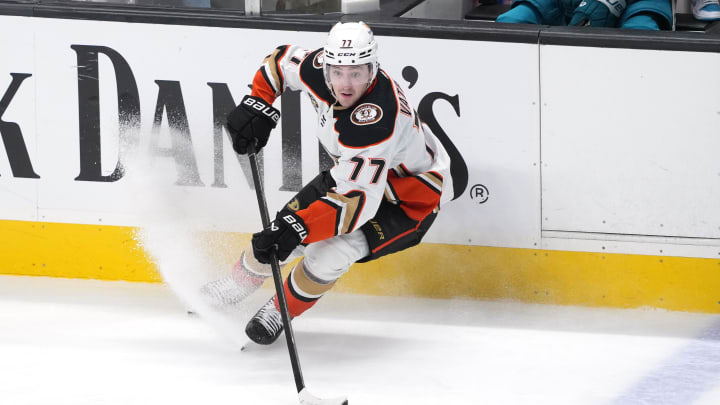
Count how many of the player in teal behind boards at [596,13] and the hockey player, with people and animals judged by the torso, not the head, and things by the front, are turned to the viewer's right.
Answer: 0

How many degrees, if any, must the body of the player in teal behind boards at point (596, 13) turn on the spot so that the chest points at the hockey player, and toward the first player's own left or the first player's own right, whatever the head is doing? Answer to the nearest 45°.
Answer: approximately 45° to the first player's own right

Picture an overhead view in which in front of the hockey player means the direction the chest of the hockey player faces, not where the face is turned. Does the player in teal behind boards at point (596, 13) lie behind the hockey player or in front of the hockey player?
behind

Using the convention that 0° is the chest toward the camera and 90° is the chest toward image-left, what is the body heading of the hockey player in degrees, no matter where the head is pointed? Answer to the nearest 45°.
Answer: approximately 45°
